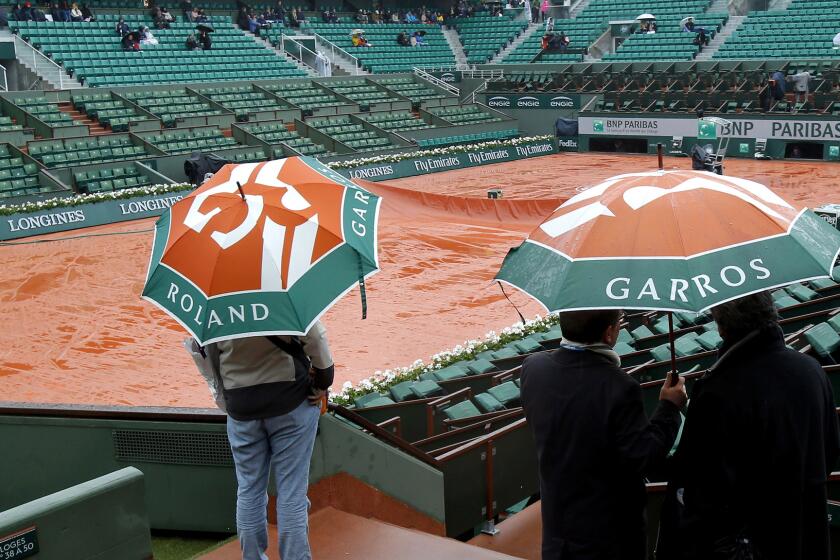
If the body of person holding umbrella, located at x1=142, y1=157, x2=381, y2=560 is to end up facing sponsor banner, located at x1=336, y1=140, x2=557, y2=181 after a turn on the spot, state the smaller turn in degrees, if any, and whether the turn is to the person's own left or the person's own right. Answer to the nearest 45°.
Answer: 0° — they already face it

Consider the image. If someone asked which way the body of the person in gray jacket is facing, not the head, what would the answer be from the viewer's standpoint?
away from the camera

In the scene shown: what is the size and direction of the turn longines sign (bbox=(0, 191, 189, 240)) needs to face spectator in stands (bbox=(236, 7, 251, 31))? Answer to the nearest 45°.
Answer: approximately 135° to its left

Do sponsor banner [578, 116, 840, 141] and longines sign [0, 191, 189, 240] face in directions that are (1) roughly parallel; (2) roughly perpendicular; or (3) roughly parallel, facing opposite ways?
roughly perpendicular

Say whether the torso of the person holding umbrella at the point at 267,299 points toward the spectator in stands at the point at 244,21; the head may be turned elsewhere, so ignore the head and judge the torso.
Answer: yes

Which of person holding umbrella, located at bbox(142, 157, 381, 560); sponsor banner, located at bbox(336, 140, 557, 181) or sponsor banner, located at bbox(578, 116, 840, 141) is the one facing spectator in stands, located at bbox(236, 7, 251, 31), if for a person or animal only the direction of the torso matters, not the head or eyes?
the person holding umbrella

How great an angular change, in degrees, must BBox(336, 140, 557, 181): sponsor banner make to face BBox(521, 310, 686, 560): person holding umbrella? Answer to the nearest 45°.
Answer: approximately 45° to its right
